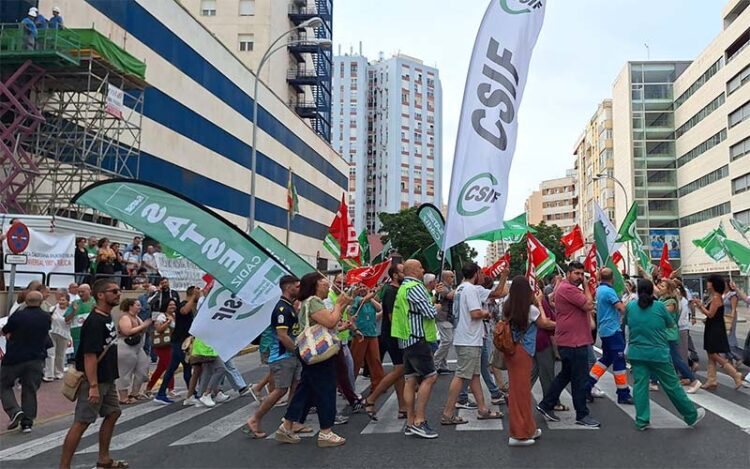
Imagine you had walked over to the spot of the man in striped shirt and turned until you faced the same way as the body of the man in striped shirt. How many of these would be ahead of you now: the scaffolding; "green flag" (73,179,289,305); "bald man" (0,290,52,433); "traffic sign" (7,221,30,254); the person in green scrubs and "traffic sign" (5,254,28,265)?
1

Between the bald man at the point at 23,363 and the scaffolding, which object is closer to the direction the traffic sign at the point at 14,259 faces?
the bald man

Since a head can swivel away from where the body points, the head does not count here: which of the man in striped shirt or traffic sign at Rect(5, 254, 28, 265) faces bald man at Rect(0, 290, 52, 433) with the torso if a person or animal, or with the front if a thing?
the traffic sign

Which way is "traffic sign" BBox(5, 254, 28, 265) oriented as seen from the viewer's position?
toward the camera

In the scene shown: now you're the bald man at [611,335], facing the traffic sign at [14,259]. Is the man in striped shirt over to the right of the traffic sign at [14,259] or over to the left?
left

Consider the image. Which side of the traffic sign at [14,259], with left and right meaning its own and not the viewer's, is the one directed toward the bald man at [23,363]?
front

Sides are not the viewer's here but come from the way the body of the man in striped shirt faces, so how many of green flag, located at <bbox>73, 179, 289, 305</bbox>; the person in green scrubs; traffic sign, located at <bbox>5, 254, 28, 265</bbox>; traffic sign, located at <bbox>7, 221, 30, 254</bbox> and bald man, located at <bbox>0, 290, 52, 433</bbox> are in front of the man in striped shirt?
1

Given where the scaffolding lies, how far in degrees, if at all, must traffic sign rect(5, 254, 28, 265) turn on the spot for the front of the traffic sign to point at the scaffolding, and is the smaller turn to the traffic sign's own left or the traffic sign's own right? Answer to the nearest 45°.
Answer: approximately 180°

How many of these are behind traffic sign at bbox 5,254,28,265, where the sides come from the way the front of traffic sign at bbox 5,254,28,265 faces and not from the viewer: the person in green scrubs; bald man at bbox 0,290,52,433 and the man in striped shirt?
0
